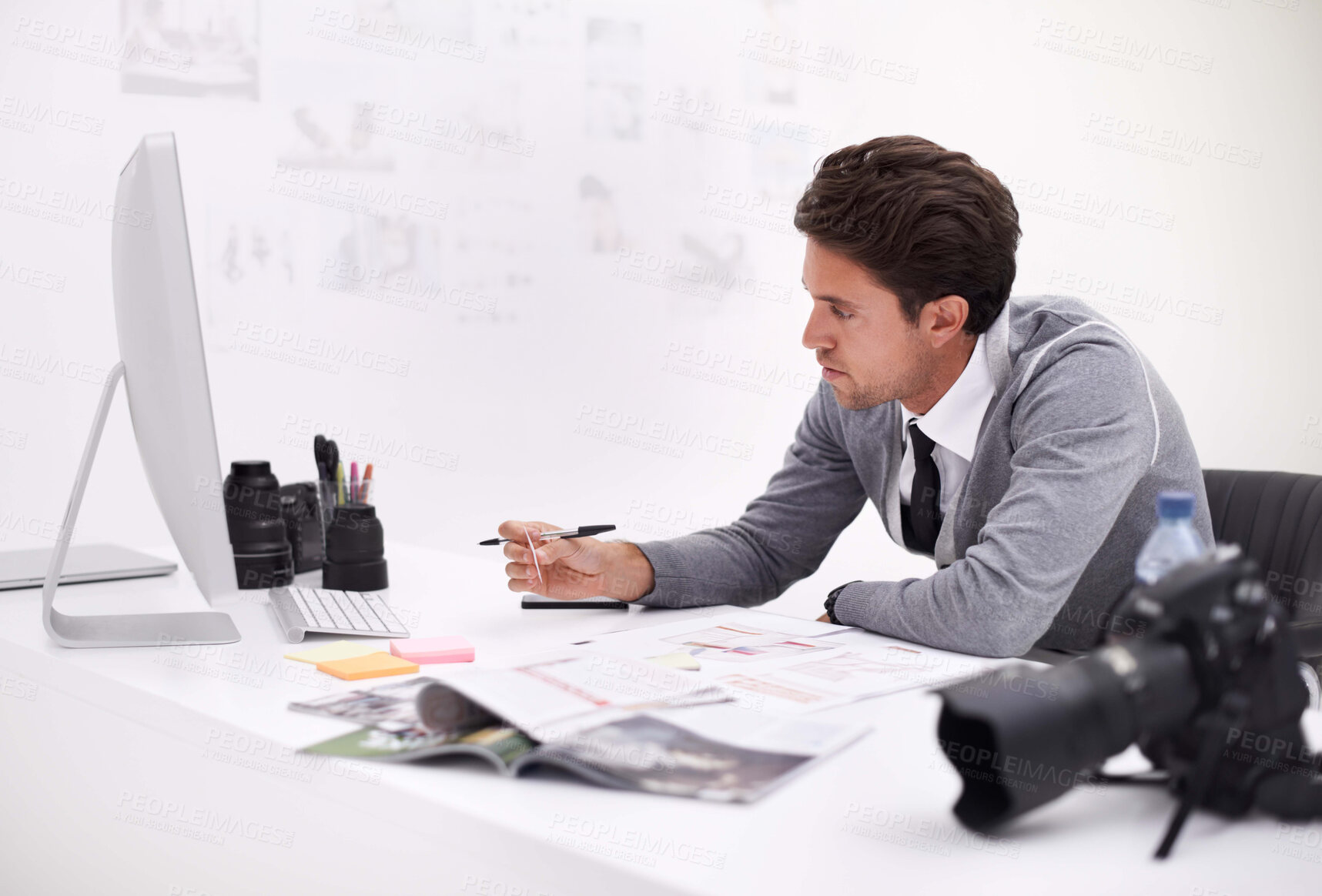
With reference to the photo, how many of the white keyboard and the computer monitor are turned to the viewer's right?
2

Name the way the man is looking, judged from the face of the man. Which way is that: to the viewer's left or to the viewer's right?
to the viewer's left

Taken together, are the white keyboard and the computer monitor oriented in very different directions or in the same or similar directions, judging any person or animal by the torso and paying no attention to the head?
same or similar directions

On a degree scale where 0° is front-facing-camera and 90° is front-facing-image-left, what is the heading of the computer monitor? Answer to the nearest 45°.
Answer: approximately 270°

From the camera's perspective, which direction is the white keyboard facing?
to the viewer's right

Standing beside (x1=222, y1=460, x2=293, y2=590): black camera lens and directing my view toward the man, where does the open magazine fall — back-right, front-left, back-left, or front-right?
front-right

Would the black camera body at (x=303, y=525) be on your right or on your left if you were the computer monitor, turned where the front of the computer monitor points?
on your left
